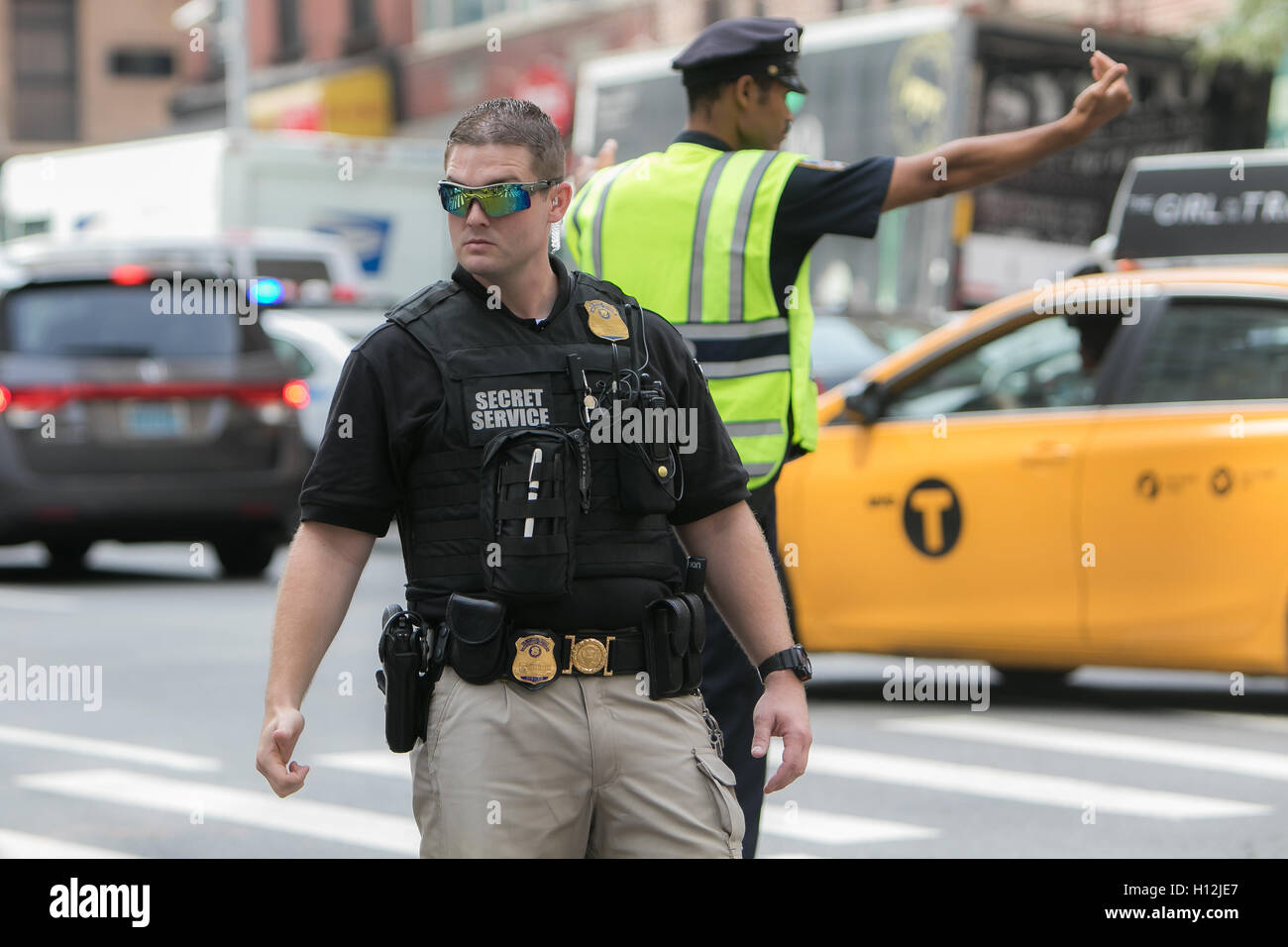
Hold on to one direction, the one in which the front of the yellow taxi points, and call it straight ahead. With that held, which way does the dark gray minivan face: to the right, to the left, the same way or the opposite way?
to the right

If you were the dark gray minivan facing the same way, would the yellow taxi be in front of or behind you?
behind

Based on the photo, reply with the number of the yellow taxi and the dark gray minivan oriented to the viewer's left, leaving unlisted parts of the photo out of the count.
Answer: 1

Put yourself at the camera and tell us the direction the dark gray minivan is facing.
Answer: facing away from the viewer

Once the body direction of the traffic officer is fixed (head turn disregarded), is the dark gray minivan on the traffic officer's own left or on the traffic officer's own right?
on the traffic officer's own left

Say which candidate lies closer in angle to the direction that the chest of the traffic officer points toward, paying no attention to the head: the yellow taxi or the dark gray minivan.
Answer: the yellow taxi

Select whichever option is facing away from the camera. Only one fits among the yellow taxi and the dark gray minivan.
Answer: the dark gray minivan

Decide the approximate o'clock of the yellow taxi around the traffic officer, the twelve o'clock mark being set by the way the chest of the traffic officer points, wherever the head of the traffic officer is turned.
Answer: The yellow taxi is roughly at 11 o'clock from the traffic officer.

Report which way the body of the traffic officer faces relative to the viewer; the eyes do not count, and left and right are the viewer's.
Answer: facing away from the viewer and to the right of the viewer

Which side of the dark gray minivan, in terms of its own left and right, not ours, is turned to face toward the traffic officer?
back

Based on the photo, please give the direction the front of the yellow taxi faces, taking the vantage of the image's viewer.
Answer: facing to the left of the viewer
